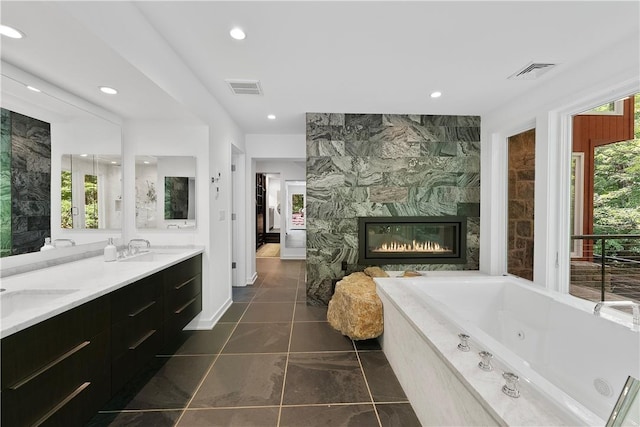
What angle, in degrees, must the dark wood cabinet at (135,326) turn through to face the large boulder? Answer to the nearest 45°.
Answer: approximately 45° to its left

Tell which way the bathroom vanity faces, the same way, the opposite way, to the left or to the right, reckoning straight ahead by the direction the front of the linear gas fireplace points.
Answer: to the left

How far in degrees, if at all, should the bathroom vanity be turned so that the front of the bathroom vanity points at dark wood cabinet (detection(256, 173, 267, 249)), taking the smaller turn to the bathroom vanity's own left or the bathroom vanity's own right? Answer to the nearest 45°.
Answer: approximately 90° to the bathroom vanity's own left

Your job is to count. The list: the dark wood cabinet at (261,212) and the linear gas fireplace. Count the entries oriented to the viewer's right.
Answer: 1

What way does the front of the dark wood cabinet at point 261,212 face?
to the viewer's right

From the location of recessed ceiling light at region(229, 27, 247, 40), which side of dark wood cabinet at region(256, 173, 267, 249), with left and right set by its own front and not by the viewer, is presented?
right

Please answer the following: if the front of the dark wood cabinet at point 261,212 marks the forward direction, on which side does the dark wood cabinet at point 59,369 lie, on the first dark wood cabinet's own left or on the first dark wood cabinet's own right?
on the first dark wood cabinet's own right

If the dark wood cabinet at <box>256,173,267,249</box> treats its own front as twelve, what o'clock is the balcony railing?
The balcony railing is roughly at 2 o'clock from the dark wood cabinet.

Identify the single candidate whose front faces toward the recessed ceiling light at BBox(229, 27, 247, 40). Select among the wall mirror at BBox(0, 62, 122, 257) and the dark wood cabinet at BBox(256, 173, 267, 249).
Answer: the wall mirror
